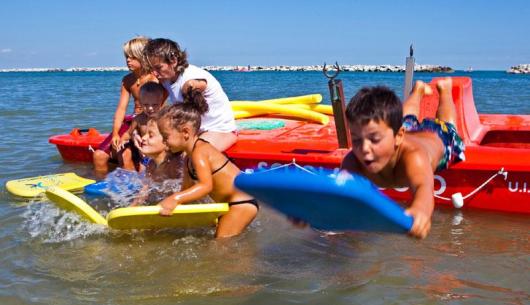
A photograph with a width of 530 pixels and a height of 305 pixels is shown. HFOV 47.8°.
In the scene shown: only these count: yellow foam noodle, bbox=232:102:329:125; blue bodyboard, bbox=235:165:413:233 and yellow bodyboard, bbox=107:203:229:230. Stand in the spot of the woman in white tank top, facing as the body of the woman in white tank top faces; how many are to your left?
2

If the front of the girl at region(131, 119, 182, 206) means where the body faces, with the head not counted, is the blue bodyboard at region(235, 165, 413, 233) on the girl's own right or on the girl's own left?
on the girl's own left

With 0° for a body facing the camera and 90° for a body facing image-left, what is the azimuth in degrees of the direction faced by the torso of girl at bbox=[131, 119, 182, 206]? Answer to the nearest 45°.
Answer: approximately 45°

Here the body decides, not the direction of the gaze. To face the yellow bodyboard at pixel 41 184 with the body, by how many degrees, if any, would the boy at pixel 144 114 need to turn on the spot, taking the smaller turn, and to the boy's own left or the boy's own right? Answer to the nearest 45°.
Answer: approximately 45° to the boy's own right

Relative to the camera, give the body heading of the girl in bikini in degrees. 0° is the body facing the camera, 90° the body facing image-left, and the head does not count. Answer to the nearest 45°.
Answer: approximately 90°

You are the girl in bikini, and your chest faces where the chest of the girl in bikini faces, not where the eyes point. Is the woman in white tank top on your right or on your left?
on your right

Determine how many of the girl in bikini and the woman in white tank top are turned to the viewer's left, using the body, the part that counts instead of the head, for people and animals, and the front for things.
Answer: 2

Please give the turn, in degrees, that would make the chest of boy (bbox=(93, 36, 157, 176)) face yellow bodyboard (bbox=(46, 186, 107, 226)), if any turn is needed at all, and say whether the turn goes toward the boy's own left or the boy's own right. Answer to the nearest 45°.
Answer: approximately 45° to the boy's own left

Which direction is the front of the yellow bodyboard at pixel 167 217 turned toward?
to the viewer's left

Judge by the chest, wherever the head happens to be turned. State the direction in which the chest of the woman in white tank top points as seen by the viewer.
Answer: to the viewer's left

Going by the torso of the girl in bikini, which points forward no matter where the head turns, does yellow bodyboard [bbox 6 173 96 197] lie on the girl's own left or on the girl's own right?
on the girl's own right
